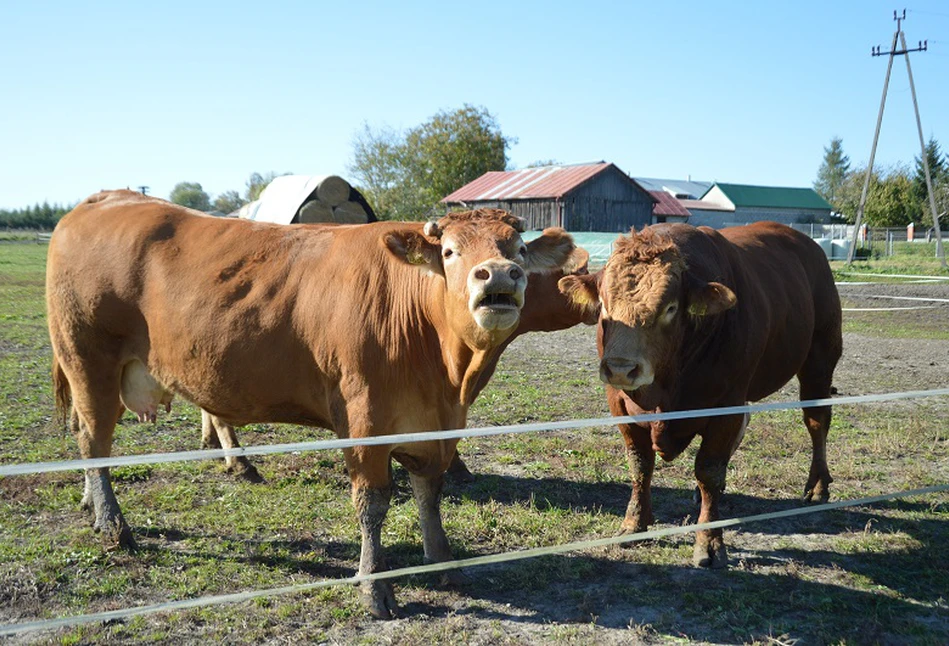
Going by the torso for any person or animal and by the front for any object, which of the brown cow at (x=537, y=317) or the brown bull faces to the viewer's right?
the brown cow

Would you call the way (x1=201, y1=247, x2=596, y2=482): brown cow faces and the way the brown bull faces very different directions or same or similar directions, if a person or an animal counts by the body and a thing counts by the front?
very different directions

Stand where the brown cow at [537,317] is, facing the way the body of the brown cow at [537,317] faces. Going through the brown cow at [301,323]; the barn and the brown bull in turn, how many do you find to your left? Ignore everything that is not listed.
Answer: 1

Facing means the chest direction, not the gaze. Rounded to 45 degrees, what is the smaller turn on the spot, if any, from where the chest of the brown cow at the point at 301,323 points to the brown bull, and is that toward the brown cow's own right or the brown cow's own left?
approximately 45° to the brown cow's own left

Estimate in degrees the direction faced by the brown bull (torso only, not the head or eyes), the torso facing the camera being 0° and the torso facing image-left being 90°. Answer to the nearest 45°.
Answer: approximately 45°

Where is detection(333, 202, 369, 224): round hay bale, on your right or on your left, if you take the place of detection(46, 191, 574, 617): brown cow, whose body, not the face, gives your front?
on your left

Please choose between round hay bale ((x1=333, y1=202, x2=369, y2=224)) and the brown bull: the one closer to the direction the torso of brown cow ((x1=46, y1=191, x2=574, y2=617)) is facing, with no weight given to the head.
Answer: the brown bull

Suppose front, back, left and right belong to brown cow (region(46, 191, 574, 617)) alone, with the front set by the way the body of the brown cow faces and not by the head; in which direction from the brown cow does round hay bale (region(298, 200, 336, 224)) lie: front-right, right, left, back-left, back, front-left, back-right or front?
back-left

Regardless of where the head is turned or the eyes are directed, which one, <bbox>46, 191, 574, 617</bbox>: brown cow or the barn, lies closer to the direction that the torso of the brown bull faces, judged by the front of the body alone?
the brown cow

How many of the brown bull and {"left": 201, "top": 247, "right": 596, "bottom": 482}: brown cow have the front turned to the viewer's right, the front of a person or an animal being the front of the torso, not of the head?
1

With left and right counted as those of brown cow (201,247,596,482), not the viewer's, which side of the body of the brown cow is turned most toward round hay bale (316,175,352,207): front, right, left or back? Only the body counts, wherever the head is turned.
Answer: left

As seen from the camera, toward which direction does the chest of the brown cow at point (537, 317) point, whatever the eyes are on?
to the viewer's right

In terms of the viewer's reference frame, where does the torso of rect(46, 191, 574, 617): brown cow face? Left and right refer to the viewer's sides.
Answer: facing the viewer and to the right of the viewer
